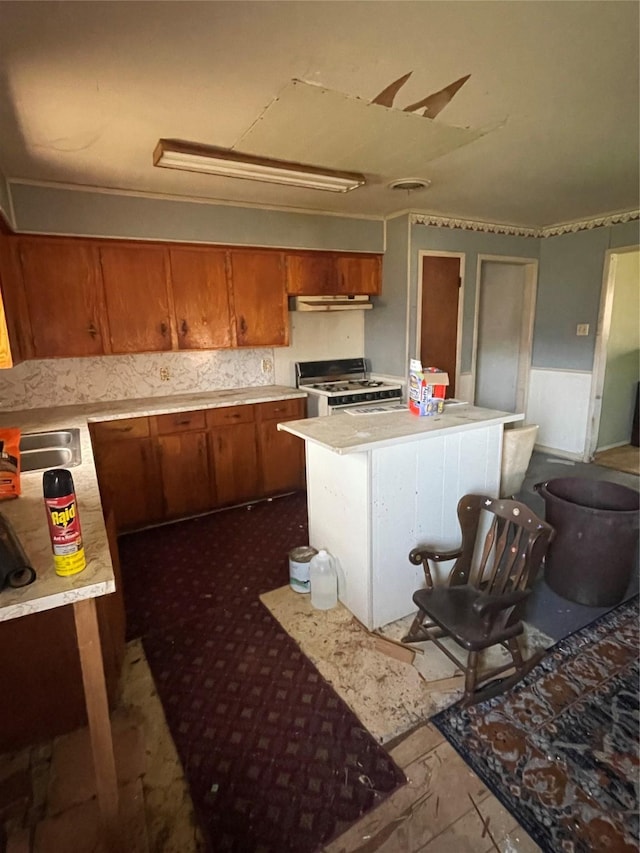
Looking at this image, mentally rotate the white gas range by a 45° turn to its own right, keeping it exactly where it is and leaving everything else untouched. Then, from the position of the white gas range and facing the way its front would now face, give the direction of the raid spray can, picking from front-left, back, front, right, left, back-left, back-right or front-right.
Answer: front

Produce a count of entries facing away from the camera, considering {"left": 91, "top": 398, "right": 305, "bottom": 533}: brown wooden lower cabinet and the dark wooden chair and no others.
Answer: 0

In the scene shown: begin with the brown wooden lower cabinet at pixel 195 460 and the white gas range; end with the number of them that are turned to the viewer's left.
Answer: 0

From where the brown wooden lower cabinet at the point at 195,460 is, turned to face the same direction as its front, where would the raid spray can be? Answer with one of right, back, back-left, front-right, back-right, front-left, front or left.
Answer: front-right

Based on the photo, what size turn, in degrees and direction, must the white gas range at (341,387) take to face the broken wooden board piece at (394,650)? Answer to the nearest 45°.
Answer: approximately 45° to its right

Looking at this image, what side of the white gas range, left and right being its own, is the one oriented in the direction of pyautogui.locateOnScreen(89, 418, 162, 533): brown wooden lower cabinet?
right

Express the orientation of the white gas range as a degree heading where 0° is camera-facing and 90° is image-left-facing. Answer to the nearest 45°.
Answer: approximately 315°

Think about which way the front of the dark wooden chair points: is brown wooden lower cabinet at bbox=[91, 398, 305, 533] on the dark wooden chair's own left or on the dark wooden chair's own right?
on the dark wooden chair's own right

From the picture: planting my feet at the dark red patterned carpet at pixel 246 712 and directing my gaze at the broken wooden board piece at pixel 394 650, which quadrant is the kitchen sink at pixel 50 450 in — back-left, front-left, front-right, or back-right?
back-left

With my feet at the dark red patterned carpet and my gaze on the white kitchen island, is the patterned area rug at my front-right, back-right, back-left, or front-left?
front-right

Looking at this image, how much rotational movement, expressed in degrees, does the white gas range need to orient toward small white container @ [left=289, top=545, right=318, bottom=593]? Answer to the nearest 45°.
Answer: approximately 45° to its right

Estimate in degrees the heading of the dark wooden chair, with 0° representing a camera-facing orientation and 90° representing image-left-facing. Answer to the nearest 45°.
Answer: approximately 45°

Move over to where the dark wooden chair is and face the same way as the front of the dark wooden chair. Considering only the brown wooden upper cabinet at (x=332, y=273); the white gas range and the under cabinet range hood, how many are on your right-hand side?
3

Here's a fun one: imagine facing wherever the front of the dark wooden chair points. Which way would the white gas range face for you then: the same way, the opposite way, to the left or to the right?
to the left

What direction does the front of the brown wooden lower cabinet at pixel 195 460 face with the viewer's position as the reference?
facing the viewer and to the right of the viewer

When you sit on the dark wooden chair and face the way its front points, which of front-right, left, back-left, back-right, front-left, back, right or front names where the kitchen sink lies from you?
front-right

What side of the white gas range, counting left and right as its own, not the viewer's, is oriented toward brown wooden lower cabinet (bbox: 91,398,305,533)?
right

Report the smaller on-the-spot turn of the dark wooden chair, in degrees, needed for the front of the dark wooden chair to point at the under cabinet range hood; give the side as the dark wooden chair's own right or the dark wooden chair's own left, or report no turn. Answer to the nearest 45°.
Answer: approximately 90° to the dark wooden chair's own right

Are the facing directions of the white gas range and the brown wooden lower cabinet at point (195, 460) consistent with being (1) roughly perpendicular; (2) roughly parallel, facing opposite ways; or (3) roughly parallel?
roughly parallel
